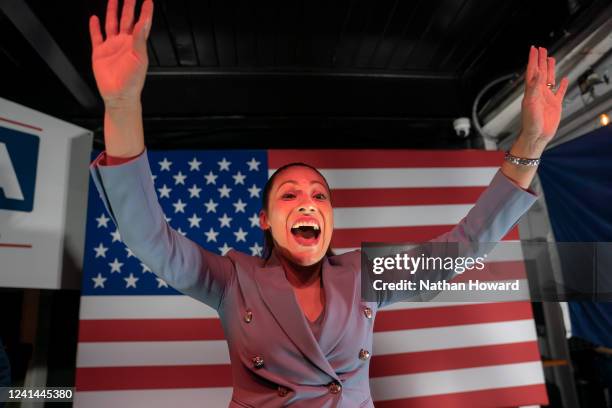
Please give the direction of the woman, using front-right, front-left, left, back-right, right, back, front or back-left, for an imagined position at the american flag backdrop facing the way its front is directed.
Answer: front

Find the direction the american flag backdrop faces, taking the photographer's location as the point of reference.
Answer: facing the viewer

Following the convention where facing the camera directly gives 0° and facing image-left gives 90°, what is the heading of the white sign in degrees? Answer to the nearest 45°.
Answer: approximately 315°

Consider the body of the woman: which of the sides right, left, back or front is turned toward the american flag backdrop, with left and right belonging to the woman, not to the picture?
back

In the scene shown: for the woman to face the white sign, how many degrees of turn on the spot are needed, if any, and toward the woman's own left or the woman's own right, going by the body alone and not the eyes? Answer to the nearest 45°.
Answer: approximately 135° to the woman's own right

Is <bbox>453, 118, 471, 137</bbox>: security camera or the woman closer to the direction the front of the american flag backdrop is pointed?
the woman
